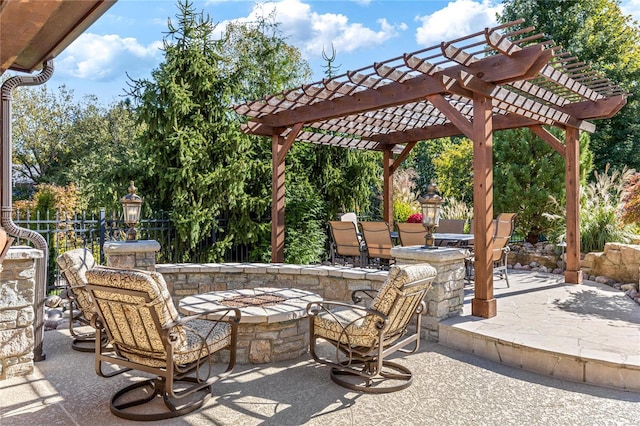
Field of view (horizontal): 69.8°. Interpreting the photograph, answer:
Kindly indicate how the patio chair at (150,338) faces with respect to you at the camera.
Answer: facing away from the viewer and to the right of the viewer

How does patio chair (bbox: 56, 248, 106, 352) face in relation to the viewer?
to the viewer's right

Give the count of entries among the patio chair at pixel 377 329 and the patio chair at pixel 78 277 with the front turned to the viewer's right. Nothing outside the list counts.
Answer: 1

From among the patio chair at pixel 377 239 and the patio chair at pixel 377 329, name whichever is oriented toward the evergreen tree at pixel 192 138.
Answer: the patio chair at pixel 377 329

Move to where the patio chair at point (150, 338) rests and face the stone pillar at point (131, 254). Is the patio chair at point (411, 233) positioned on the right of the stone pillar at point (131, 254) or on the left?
right

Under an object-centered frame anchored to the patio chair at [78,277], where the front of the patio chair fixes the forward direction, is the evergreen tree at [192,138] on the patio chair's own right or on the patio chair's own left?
on the patio chair's own left
